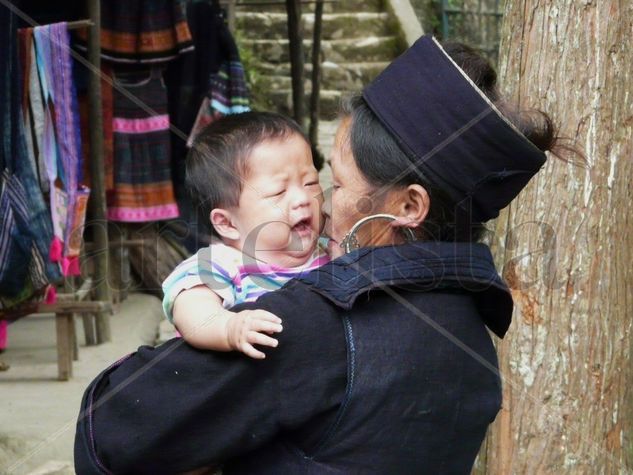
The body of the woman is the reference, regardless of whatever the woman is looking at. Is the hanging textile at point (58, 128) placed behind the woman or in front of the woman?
in front

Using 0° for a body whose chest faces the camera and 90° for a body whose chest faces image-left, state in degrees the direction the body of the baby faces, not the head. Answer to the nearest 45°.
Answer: approximately 315°

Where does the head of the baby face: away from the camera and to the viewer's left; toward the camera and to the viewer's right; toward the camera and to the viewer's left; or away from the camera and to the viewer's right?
toward the camera and to the viewer's right

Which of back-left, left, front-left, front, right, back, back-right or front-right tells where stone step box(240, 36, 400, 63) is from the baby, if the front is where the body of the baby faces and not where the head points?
back-left

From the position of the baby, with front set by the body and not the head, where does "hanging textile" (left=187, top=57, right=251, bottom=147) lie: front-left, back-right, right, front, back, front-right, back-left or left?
back-left

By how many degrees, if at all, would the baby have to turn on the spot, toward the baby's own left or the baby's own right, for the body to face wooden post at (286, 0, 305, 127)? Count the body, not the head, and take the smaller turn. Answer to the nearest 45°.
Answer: approximately 135° to the baby's own left

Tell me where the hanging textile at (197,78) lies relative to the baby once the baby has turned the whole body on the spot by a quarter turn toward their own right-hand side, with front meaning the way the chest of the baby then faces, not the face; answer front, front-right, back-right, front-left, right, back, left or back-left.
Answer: back-right

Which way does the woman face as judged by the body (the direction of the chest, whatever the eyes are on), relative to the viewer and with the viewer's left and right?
facing away from the viewer and to the left of the viewer

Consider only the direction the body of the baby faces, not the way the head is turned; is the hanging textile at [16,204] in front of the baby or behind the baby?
behind

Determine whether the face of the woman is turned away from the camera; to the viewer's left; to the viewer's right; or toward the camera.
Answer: to the viewer's left

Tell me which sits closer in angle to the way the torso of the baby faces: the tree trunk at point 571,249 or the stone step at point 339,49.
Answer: the tree trunk

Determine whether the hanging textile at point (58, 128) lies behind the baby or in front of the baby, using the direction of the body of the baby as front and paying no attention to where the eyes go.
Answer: behind

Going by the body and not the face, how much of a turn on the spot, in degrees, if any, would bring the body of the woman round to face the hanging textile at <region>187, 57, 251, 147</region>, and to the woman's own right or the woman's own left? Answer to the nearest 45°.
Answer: approximately 45° to the woman's own right

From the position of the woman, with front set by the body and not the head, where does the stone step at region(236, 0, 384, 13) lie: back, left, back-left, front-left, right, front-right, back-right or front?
front-right
